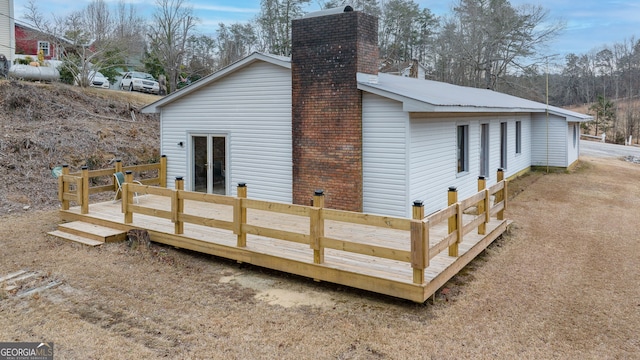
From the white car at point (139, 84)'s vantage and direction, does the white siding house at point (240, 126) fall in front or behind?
in front

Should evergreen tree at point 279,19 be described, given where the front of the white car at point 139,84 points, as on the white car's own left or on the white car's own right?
on the white car's own left

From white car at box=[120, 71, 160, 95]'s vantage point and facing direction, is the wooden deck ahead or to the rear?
ahead

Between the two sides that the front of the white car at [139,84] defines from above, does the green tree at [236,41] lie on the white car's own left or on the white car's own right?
on the white car's own left
